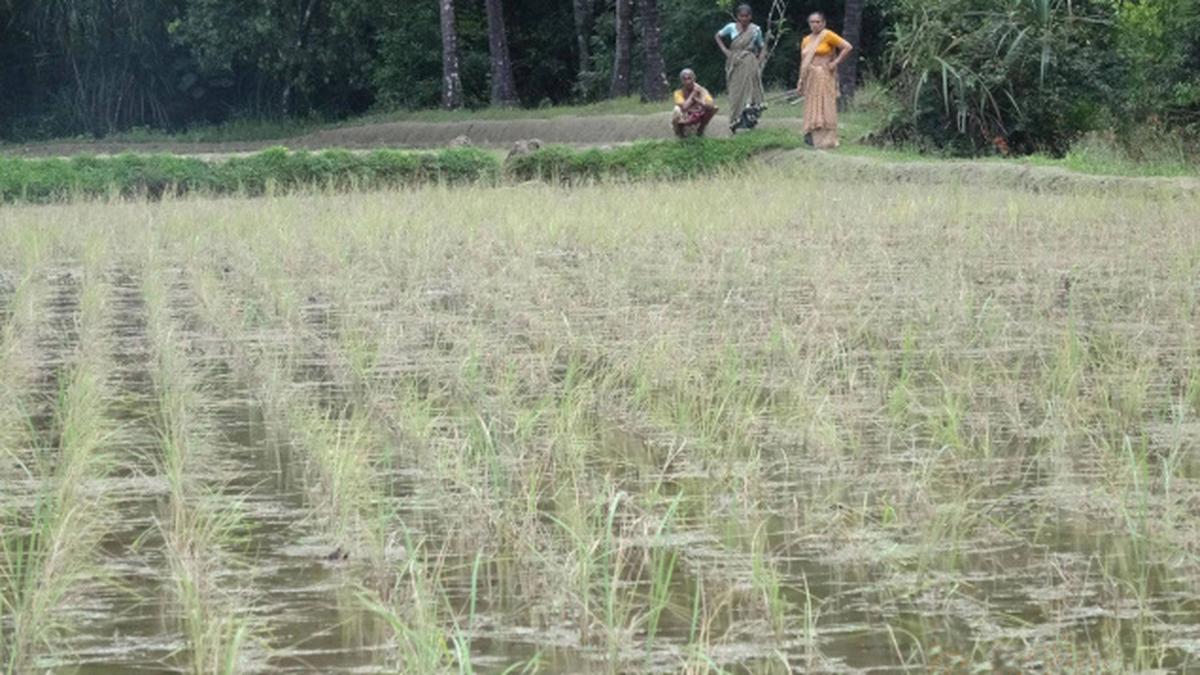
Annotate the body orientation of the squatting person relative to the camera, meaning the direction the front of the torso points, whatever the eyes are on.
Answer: toward the camera

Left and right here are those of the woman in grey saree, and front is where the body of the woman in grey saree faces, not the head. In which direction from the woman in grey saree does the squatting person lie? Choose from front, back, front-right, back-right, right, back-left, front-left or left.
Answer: front-right

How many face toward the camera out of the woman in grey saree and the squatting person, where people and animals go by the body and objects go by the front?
2

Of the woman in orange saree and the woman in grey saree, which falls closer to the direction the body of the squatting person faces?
the woman in orange saree

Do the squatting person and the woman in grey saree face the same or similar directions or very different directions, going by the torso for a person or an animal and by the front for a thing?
same or similar directions

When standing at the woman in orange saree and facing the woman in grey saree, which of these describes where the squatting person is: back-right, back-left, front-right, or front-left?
front-left

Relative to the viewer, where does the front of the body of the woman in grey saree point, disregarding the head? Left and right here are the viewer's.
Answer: facing the viewer

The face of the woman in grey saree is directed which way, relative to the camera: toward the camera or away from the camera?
toward the camera

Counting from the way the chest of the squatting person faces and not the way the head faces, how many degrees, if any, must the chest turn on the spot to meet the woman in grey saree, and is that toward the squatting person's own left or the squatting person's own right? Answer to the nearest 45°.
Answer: approximately 135° to the squatting person's own left
